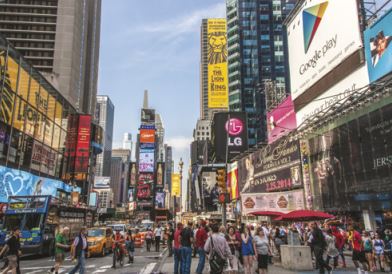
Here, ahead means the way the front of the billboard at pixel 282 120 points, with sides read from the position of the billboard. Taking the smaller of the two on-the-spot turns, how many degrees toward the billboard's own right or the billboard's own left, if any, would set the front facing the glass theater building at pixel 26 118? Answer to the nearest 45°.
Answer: approximately 45° to the billboard's own right

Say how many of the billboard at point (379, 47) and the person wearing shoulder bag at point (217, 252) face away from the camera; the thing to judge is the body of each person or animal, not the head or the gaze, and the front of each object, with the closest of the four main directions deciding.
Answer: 1

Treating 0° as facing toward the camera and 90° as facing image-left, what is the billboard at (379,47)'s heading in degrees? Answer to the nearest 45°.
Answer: approximately 45°

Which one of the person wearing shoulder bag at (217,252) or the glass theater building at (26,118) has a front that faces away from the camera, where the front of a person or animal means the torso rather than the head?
the person wearing shoulder bag

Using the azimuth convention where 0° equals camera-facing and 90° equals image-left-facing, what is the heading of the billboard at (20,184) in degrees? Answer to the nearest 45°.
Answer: approximately 315°

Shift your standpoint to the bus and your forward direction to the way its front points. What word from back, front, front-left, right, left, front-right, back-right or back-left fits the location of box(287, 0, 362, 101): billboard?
back-left

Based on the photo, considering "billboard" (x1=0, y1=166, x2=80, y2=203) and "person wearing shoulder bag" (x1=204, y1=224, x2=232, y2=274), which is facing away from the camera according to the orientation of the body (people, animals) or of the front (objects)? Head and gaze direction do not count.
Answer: the person wearing shoulder bag

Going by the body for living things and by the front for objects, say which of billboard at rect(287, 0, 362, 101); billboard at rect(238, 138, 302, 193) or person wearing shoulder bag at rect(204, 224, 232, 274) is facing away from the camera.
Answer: the person wearing shoulder bag

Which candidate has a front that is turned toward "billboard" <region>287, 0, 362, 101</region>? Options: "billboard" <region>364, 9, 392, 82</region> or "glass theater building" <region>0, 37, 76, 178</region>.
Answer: the glass theater building
